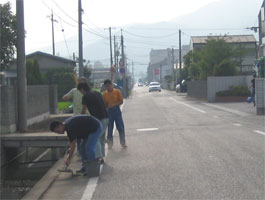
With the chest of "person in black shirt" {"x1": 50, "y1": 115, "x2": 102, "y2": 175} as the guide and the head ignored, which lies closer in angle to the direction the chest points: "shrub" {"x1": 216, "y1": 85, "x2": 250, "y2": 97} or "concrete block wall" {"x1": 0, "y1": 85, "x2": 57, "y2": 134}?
the concrete block wall

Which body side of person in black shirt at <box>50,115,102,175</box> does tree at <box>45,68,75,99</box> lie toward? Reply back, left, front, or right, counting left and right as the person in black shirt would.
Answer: right

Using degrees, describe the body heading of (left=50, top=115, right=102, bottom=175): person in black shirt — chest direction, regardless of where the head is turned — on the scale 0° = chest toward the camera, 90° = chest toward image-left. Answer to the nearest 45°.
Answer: approximately 90°

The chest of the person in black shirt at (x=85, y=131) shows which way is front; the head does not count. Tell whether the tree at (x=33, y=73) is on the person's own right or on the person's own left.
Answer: on the person's own right

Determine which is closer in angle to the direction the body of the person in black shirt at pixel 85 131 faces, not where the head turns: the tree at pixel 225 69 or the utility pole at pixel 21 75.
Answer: the utility pole

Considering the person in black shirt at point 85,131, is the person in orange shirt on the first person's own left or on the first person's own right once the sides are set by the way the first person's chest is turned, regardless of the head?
on the first person's own right
